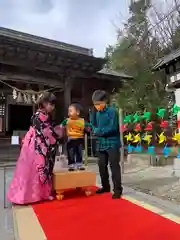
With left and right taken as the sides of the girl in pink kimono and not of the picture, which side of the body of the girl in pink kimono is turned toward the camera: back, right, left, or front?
right

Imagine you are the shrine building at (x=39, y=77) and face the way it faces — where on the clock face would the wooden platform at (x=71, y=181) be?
The wooden platform is roughly at 1 o'clock from the shrine building.

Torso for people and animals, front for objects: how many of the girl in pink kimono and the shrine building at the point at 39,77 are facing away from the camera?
0

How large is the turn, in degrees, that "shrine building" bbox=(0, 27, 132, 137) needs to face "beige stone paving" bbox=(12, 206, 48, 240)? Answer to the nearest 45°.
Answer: approximately 45° to its right

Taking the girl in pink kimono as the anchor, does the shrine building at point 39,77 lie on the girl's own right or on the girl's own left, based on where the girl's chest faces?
on the girl's own left

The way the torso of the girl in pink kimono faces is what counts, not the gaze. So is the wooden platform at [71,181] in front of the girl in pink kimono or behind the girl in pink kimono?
in front

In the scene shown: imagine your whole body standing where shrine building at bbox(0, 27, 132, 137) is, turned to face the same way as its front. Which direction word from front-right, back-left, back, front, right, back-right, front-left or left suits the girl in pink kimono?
front-right

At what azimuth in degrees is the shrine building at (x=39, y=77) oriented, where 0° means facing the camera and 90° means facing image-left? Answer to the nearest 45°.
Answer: approximately 315°
